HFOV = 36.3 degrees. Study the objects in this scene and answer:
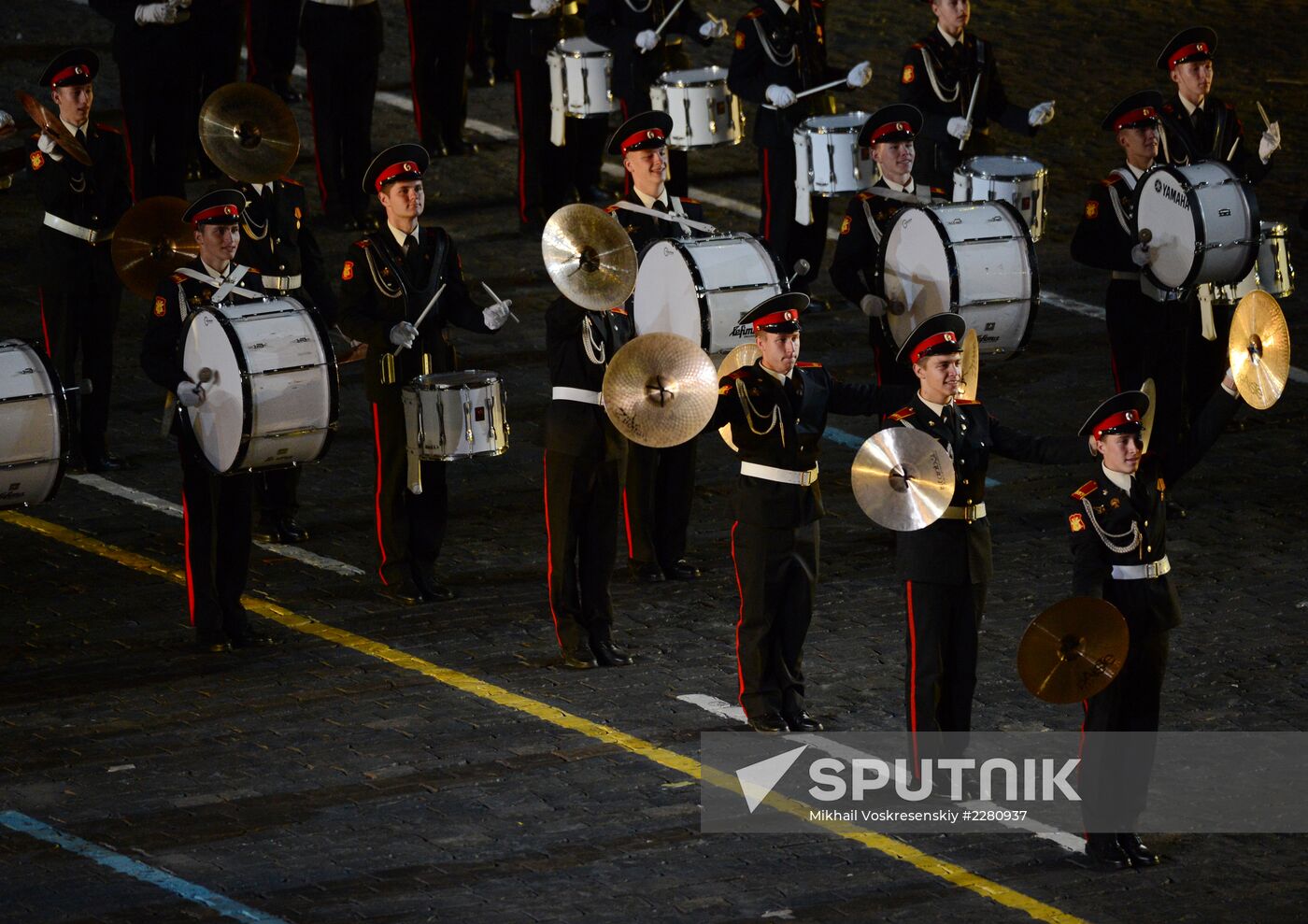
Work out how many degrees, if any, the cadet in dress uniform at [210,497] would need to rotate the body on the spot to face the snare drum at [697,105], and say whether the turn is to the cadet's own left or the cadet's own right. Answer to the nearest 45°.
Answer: approximately 90° to the cadet's own left

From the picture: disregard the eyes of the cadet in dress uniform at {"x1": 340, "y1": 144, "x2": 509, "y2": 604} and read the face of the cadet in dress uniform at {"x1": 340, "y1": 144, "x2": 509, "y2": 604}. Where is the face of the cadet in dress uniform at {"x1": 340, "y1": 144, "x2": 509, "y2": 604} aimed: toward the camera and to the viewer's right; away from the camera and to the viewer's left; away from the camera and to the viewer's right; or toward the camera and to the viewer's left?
toward the camera and to the viewer's right

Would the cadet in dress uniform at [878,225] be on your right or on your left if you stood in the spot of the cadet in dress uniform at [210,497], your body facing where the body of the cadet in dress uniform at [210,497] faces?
on your left

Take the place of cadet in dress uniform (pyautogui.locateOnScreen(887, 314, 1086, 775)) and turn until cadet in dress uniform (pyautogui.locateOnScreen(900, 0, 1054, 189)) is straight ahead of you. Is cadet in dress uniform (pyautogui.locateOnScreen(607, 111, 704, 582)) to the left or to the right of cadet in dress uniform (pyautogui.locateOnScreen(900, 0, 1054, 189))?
left

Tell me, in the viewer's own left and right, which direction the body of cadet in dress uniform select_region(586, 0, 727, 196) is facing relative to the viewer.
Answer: facing the viewer and to the right of the viewer

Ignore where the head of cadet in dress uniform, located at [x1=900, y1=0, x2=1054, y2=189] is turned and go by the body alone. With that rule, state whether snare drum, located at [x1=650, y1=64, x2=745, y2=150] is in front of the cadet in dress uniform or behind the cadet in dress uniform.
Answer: behind

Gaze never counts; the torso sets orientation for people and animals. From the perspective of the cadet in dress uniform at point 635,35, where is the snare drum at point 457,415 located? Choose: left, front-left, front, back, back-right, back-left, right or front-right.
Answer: front-right

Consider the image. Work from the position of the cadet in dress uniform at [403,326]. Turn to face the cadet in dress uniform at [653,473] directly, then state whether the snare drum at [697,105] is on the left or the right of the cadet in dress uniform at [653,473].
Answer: left

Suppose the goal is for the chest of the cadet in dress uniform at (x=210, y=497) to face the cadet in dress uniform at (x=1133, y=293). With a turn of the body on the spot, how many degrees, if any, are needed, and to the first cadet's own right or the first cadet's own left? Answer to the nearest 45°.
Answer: approximately 45° to the first cadet's own left

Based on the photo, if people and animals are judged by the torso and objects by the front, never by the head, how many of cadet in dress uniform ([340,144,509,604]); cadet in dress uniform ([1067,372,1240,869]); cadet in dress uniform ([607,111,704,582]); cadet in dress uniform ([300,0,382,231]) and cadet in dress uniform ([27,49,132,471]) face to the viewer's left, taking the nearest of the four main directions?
0
